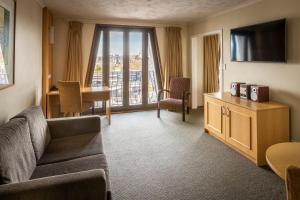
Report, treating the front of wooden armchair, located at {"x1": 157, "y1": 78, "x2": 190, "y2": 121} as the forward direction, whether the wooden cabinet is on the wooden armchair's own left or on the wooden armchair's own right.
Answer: on the wooden armchair's own left

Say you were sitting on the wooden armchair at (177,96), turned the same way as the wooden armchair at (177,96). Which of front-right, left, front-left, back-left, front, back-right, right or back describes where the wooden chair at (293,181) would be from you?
front-left

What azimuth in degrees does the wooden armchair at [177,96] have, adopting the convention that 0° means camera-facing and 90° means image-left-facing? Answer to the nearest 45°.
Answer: approximately 45°

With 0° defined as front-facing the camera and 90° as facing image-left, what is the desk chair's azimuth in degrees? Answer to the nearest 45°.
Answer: approximately 225°

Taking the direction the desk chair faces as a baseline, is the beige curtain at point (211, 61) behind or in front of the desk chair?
in front

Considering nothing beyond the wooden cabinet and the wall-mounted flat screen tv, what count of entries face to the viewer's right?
0

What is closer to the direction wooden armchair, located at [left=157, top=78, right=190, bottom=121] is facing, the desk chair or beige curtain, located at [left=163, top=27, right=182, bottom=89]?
the desk chair

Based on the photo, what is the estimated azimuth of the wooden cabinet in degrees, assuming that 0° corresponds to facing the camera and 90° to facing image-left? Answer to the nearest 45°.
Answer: approximately 45°
